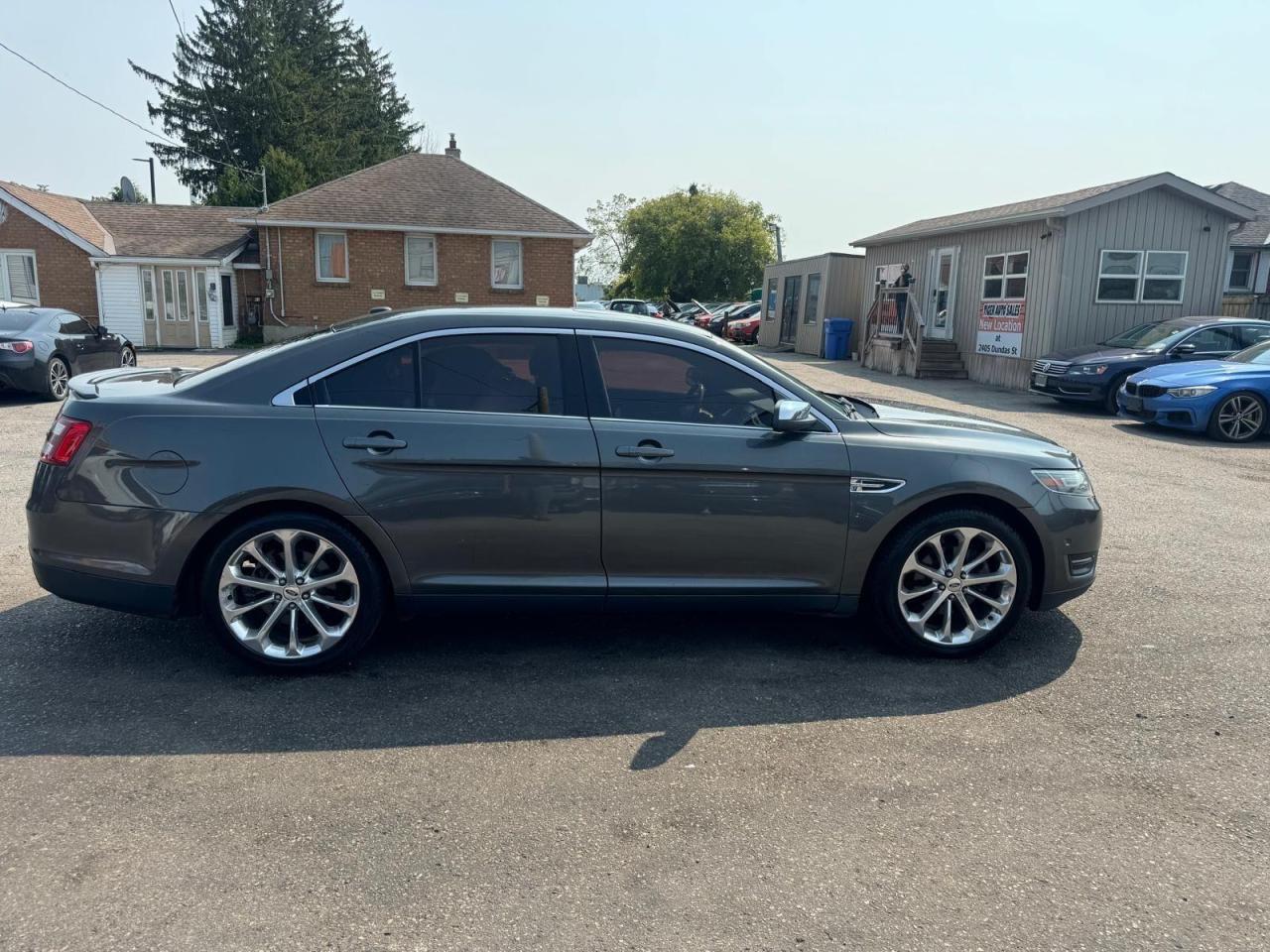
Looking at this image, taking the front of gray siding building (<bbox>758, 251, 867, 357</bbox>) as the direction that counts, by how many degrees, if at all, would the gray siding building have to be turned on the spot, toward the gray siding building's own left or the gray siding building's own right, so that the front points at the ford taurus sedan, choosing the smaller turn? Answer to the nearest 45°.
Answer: approximately 45° to the gray siding building's own left

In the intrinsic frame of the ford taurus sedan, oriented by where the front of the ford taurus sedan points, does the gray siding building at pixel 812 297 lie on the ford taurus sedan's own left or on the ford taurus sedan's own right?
on the ford taurus sedan's own left

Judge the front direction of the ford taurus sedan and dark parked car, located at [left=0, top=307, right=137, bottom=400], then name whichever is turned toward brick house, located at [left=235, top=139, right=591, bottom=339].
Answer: the dark parked car

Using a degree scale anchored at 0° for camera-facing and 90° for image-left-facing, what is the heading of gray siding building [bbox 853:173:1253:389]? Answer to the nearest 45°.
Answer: approximately 45°

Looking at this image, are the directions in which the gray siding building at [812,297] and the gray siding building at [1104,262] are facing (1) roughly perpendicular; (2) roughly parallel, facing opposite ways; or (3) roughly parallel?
roughly parallel

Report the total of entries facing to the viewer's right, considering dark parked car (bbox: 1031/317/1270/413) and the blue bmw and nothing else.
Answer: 0

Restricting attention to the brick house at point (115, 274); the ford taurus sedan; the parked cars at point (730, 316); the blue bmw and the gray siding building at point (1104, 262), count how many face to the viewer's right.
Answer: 1

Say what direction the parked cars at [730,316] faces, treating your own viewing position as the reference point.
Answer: facing the viewer and to the left of the viewer

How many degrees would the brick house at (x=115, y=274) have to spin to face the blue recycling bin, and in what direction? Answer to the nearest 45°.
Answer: approximately 45° to its left

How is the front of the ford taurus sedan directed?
to the viewer's right

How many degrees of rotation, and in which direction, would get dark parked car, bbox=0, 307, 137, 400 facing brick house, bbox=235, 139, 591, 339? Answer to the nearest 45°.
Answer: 0° — it already faces it

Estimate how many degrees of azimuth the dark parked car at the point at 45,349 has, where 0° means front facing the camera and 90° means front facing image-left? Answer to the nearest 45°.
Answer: approximately 225°

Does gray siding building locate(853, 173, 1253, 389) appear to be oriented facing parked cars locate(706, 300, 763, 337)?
no

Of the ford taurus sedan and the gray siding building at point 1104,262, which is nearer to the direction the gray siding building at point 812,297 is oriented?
the ford taurus sedan

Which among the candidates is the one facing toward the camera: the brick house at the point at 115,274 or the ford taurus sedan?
the brick house

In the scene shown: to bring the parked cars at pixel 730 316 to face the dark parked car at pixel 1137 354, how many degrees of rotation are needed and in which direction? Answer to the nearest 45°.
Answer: approximately 45° to its left

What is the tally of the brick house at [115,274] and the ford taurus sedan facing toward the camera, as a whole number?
1

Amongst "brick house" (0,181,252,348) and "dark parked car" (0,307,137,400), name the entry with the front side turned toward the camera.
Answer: the brick house

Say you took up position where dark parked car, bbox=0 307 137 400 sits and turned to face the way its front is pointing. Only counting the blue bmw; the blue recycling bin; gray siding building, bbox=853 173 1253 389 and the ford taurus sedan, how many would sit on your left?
0

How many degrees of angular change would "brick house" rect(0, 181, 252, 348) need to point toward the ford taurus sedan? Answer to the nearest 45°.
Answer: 0° — it already faces it

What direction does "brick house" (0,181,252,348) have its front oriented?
toward the camera
